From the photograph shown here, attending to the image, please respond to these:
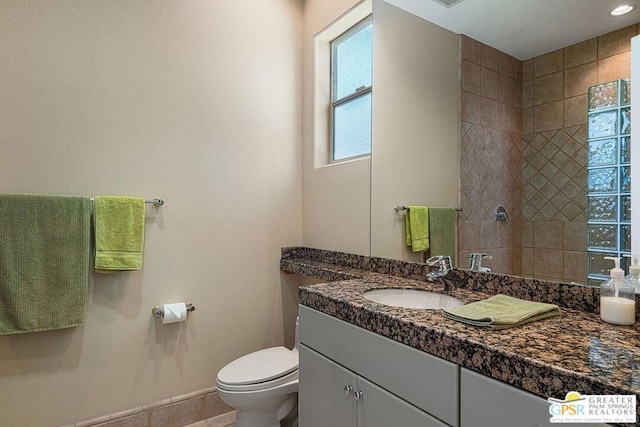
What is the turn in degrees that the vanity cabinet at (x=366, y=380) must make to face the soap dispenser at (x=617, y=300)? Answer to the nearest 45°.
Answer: approximately 135° to its left

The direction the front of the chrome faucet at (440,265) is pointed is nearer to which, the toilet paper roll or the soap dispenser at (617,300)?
the toilet paper roll

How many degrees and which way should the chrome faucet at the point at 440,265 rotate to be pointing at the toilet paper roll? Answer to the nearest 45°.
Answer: approximately 45° to its right

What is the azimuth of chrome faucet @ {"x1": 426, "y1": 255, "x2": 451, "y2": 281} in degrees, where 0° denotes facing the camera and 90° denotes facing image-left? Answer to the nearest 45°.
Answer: approximately 45°

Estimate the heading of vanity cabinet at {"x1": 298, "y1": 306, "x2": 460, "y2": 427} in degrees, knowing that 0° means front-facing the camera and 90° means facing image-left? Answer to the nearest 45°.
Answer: approximately 45°

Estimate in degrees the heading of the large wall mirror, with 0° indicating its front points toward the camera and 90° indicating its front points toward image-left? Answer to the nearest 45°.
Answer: approximately 45°
